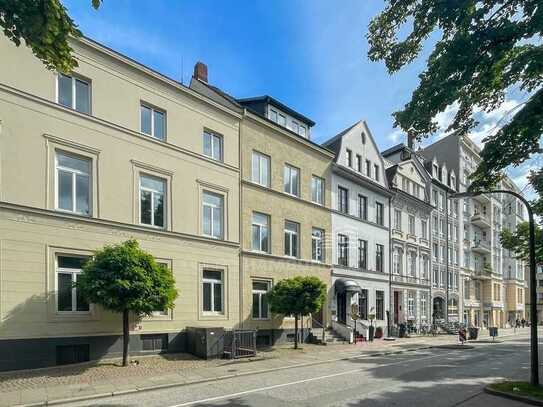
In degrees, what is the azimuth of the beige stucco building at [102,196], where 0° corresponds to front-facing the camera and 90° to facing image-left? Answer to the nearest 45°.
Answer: approximately 315°

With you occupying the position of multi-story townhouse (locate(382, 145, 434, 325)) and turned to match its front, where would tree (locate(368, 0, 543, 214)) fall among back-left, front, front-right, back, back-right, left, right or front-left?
front-right

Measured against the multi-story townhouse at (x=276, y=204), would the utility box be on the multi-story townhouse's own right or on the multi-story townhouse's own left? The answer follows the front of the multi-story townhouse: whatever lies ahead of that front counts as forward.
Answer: on the multi-story townhouse's own right

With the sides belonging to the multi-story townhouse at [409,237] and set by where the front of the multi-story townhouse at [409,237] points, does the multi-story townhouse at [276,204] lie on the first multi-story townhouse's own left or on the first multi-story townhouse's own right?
on the first multi-story townhouse's own right

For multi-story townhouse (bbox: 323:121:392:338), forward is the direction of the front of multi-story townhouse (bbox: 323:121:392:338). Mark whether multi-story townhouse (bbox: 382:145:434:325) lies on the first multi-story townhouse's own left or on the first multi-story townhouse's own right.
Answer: on the first multi-story townhouse's own left

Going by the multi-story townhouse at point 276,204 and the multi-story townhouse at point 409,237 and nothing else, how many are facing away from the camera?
0

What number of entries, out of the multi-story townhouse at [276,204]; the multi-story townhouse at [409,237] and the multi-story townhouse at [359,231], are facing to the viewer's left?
0

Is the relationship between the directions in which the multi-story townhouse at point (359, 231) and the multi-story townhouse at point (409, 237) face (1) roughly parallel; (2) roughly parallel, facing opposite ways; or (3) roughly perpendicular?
roughly parallel

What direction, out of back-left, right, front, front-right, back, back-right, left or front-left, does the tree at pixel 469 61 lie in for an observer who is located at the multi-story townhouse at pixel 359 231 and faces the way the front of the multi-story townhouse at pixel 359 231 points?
front-right

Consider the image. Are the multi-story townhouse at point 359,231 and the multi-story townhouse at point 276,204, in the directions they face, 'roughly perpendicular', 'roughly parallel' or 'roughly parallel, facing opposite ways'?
roughly parallel

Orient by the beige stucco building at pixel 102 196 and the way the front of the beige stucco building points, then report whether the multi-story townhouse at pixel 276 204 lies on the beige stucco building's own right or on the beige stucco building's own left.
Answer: on the beige stucco building's own left

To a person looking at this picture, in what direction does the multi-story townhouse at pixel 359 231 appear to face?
facing the viewer and to the right of the viewer

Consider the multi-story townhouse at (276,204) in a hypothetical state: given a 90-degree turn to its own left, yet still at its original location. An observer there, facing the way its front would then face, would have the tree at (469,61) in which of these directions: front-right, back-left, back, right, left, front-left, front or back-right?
back-right

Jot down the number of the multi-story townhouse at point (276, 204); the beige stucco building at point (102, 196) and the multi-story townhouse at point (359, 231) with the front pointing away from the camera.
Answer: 0
